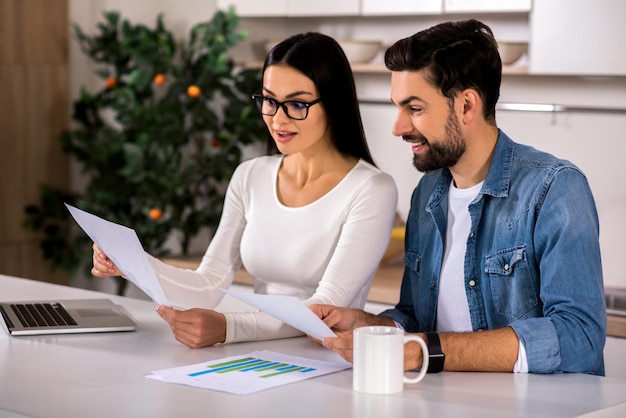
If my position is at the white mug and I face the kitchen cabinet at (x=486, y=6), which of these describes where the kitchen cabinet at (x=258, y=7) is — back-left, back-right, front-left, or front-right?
front-left

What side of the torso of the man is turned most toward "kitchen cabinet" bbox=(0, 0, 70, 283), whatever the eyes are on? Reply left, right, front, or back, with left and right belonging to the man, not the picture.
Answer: right

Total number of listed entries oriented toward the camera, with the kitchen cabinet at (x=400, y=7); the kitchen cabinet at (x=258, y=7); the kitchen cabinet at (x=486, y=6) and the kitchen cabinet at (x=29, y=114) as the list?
4

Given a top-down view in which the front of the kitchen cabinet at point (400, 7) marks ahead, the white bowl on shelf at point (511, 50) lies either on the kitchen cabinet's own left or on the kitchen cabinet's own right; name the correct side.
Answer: on the kitchen cabinet's own left

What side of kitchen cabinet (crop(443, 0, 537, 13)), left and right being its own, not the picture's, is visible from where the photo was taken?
front

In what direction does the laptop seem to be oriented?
to the viewer's right

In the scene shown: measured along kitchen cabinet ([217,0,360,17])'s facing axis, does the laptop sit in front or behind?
in front

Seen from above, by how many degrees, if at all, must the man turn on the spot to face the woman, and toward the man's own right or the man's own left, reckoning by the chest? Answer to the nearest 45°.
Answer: approximately 90° to the man's own right

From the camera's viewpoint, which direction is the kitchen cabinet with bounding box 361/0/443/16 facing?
toward the camera

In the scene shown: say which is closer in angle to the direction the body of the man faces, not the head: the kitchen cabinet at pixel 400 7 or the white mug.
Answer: the white mug

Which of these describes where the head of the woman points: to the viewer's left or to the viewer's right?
to the viewer's left

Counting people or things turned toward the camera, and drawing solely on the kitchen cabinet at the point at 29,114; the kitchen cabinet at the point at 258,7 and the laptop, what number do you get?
2

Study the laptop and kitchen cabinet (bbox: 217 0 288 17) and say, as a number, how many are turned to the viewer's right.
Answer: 1

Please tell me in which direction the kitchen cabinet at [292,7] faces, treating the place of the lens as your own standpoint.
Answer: facing the viewer
